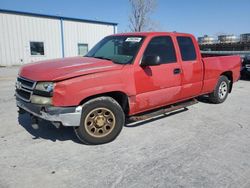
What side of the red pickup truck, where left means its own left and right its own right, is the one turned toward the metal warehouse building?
right

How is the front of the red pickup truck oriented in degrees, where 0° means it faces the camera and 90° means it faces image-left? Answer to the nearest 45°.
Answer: approximately 45°
